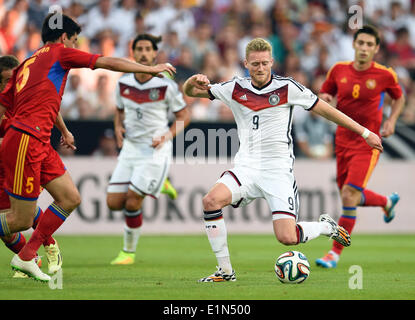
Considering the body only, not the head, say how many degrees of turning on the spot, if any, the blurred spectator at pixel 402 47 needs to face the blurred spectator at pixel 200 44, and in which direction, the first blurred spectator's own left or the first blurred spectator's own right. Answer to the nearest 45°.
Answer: approximately 45° to the first blurred spectator's own right

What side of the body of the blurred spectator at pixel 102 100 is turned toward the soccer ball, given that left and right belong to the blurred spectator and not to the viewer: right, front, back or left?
front

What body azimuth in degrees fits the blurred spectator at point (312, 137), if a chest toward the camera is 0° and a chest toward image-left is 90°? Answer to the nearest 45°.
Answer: approximately 0°

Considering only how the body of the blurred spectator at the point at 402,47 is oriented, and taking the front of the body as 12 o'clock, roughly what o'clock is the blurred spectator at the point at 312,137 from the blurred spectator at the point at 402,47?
the blurred spectator at the point at 312,137 is roughly at 1 o'clock from the blurred spectator at the point at 402,47.

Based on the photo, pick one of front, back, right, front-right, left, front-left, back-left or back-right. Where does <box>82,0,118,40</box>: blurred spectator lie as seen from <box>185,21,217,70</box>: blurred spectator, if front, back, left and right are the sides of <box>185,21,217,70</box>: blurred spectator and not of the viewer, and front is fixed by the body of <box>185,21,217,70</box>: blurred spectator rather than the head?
right

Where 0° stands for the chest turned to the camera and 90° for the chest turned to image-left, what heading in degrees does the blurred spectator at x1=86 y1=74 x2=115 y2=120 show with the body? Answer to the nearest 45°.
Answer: approximately 0°

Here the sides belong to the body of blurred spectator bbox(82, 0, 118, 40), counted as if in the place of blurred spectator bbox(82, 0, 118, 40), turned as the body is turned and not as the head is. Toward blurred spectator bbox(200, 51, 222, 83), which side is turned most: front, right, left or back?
left

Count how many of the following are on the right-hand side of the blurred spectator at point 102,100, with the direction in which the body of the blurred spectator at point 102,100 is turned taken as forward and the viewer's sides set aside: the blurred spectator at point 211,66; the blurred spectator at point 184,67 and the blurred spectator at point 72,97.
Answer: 1

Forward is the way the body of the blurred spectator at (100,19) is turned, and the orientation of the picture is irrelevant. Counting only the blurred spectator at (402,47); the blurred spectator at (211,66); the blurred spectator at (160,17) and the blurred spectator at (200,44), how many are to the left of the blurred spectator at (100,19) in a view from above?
4
